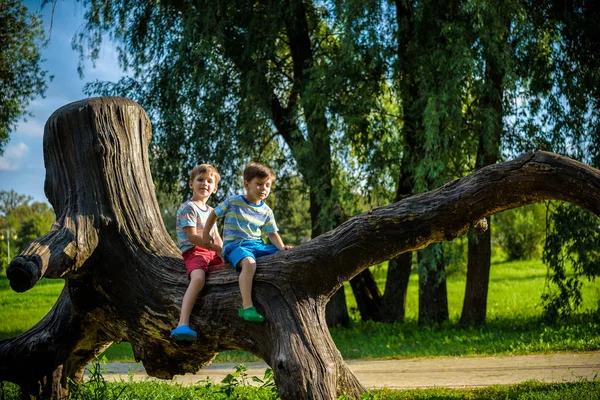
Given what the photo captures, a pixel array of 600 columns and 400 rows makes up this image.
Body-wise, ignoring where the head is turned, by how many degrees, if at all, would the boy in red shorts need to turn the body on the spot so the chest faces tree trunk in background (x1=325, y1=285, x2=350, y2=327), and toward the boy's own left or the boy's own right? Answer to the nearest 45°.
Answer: approximately 135° to the boy's own left

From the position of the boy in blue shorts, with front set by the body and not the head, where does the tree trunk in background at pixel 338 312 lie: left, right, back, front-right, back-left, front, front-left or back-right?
back-left

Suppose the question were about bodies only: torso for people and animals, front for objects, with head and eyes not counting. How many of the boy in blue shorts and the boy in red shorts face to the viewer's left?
0

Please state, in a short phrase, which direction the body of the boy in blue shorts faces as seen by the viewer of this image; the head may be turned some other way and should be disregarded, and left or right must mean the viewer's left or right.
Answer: facing the viewer and to the right of the viewer

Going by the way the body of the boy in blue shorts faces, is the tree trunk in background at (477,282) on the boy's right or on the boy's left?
on the boy's left

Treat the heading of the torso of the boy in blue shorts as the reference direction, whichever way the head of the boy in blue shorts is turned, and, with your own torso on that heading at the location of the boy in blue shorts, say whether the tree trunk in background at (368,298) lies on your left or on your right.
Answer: on your left

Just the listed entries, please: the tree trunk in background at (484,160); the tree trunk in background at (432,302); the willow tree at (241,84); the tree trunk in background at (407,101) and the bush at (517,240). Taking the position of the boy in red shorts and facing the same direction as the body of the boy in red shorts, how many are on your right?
0

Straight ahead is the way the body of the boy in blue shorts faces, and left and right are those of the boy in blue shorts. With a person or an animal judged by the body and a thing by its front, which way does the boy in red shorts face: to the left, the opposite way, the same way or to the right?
the same way

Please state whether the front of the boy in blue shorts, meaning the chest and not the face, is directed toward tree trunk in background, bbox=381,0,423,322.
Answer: no

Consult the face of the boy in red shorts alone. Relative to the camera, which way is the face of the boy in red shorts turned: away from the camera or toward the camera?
toward the camera

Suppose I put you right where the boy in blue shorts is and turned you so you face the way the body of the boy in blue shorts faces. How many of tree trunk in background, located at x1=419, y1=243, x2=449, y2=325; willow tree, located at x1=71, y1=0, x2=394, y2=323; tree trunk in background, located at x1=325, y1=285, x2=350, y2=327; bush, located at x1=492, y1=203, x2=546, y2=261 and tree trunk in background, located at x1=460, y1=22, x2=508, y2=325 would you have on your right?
0

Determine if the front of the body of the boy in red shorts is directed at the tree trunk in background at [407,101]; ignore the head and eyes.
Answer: no
